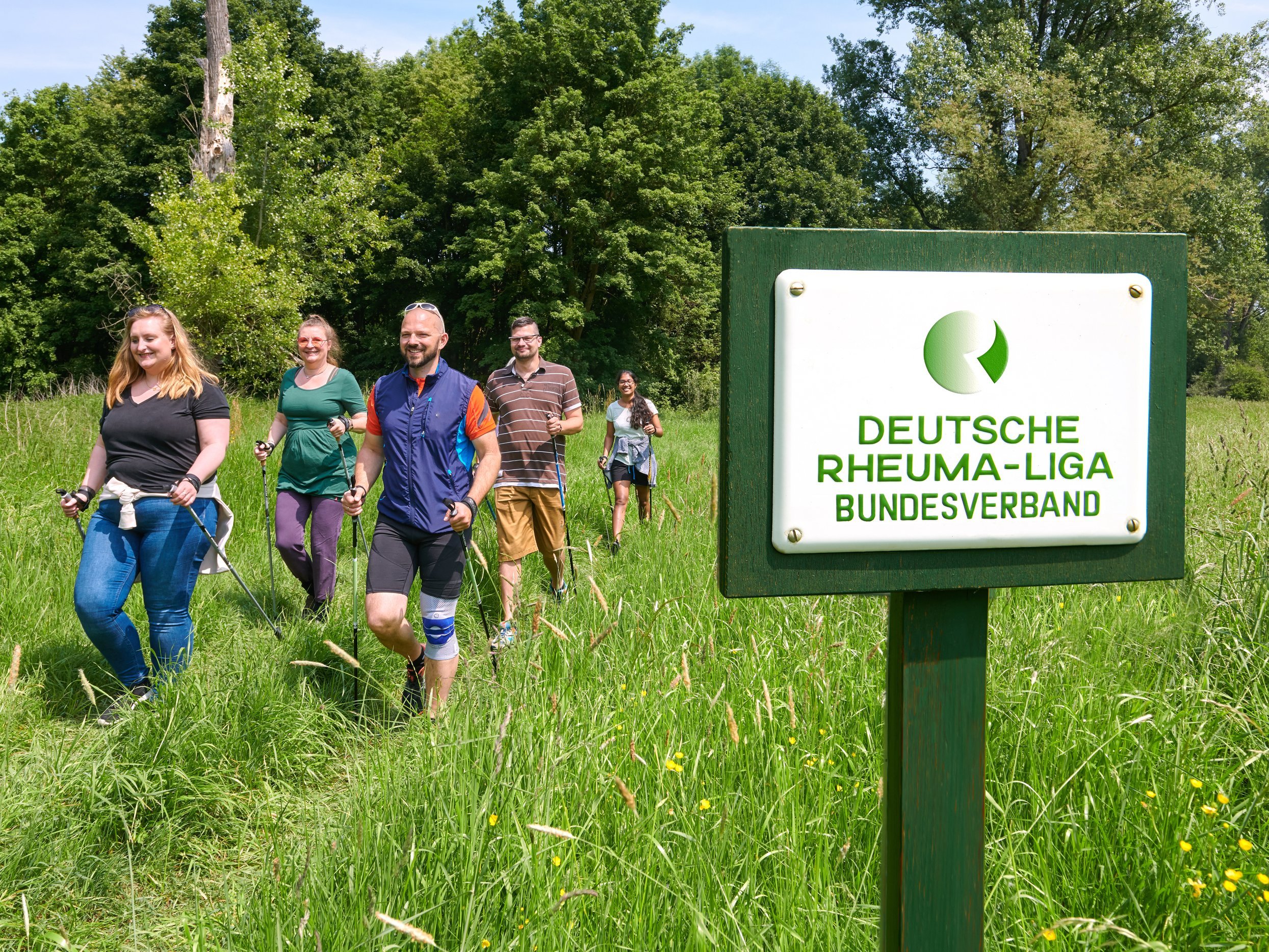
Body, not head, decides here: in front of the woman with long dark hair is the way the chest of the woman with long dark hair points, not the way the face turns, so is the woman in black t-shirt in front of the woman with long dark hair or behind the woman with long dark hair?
in front

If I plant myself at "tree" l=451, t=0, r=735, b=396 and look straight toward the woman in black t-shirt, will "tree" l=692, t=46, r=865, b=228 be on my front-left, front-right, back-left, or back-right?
back-left

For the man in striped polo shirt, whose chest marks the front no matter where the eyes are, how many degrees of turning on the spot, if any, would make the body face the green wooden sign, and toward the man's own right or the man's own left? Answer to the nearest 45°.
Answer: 0° — they already face it

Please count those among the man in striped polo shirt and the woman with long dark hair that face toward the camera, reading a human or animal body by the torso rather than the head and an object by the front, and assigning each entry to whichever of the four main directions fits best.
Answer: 2

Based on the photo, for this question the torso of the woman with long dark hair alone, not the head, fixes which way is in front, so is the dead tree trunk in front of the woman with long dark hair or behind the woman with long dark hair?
behind

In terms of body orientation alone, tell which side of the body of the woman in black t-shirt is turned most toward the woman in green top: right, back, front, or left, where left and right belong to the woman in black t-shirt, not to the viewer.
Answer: back
